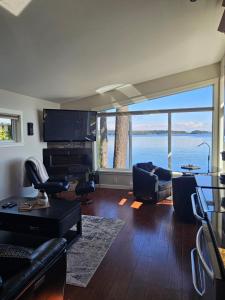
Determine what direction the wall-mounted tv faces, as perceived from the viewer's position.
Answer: facing the viewer

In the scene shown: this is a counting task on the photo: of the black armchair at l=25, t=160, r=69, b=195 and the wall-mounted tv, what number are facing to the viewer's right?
1

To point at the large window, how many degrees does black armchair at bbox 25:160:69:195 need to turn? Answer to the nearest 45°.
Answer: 0° — it already faces it

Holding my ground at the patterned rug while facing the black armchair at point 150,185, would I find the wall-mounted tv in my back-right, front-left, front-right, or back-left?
front-left

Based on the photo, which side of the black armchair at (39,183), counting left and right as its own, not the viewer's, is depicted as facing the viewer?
right

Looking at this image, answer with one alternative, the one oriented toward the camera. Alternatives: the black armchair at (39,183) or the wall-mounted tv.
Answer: the wall-mounted tv

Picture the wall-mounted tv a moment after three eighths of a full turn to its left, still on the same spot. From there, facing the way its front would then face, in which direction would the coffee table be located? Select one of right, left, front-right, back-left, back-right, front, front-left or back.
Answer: back-right

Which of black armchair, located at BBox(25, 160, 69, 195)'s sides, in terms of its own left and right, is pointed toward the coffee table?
right

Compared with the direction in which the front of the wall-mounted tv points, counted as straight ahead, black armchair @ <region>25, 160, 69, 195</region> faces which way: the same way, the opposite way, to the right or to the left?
to the left

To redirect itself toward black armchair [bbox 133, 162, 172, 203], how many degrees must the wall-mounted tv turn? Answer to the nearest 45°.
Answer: approximately 45° to its left

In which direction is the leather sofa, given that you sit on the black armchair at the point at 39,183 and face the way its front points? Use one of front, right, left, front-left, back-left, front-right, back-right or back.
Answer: right
